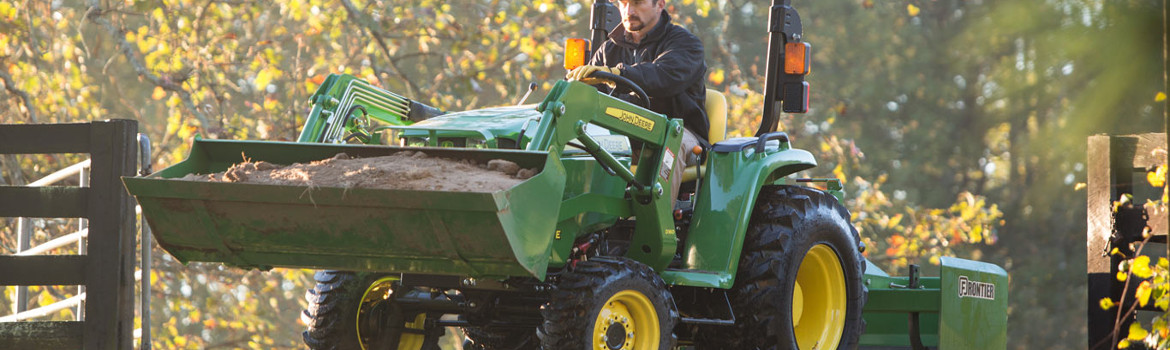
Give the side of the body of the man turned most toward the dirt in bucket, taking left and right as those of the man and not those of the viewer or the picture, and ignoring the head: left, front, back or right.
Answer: front

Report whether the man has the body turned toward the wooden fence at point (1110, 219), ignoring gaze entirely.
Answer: no

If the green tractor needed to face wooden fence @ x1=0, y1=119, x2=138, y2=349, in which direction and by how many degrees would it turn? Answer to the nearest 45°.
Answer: approximately 45° to its right

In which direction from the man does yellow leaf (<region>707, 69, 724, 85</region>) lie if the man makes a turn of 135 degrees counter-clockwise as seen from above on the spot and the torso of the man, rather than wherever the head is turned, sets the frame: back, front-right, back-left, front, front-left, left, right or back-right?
left

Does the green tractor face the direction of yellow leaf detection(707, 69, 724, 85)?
no

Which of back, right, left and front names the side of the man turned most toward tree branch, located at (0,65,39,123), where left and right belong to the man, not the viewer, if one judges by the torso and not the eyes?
right

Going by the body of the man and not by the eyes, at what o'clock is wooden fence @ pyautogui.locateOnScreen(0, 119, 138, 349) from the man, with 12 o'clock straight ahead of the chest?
The wooden fence is roughly at 1 o'clock from the man.

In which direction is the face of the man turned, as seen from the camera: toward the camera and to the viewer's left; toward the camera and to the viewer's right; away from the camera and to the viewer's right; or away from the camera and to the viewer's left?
toward the camera and to the viewer's left

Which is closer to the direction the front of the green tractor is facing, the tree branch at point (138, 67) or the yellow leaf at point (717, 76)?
the tree branch

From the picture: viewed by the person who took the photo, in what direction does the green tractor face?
facing the viewer and to the left of the viewer

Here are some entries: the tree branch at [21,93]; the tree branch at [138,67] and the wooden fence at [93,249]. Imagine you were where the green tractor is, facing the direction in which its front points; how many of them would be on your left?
0

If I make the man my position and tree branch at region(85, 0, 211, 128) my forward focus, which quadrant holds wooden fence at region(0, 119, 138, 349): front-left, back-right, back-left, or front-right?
front-left
